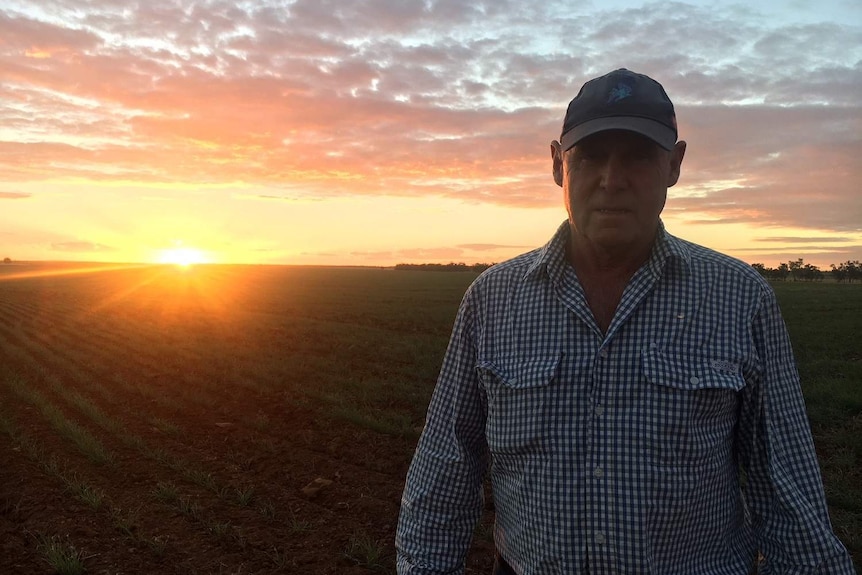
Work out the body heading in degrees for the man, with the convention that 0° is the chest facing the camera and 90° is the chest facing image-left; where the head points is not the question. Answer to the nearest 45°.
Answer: approximately 0°
